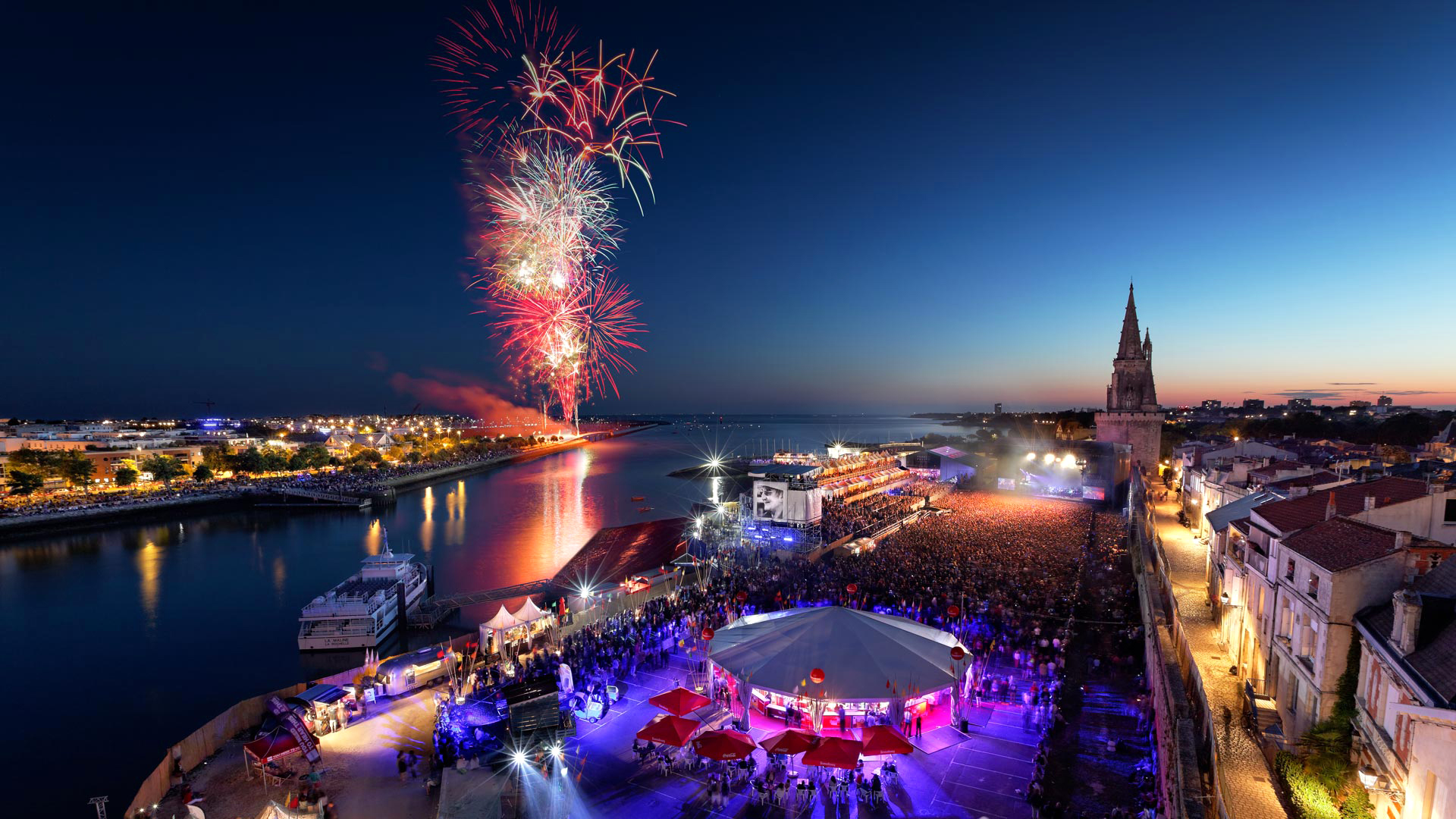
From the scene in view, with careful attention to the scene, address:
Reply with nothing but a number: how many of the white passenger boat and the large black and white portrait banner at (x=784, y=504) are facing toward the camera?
1

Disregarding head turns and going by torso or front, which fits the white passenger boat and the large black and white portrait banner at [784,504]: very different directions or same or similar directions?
very different directions

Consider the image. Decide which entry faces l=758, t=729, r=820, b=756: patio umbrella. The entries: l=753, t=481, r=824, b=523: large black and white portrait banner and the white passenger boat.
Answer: the large black and white portrait banner

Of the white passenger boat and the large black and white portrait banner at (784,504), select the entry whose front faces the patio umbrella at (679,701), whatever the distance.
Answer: the large black and white portrait banner

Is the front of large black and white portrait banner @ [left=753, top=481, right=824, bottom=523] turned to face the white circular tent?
yes

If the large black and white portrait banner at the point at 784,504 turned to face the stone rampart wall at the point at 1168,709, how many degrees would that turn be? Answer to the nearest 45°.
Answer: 0° — it already faces it

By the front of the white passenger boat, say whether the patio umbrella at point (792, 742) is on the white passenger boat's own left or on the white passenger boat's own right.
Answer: on the white passenger boat's own right

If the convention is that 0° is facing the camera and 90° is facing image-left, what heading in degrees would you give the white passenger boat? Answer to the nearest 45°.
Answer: approximately 225°
